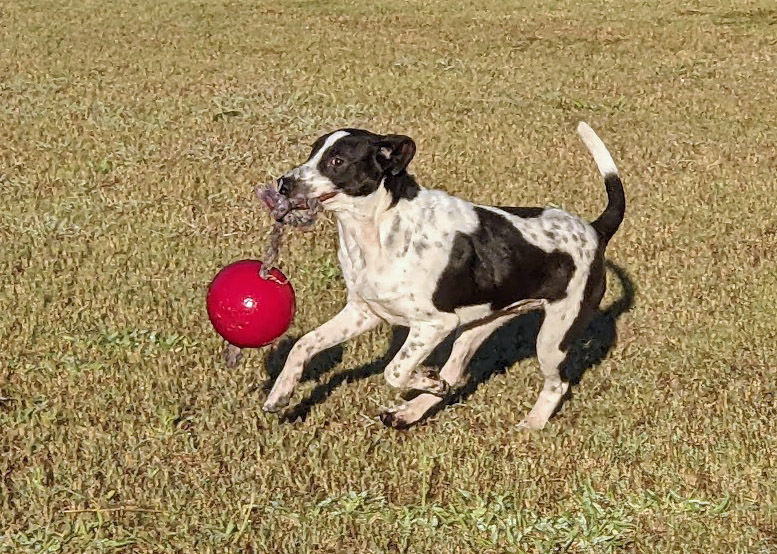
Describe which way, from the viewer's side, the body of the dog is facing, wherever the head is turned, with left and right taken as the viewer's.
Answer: facing to the left of the viewer
